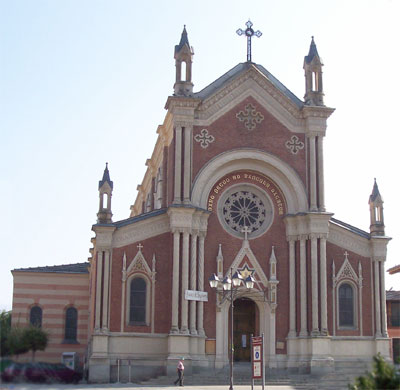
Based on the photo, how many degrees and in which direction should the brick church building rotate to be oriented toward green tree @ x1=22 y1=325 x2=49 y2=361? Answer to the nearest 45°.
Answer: approximately 45° to its right

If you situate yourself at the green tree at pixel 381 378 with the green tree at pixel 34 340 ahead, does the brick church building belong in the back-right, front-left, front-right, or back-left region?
front-right

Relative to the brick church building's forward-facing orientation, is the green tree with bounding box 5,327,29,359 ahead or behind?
ahead

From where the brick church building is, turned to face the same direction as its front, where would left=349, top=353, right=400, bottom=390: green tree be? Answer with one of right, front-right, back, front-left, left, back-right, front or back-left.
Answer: front

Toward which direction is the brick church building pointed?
toward the camera

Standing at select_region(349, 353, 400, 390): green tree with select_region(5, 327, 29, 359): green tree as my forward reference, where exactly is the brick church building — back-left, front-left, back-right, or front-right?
front-right
